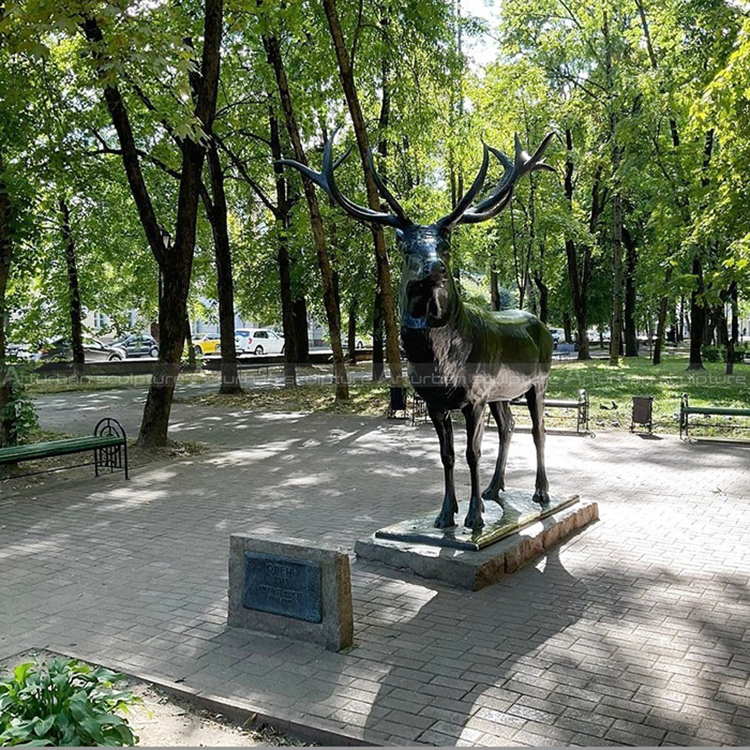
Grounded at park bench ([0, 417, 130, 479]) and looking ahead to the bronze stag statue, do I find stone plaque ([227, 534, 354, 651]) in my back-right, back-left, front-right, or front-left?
front-right

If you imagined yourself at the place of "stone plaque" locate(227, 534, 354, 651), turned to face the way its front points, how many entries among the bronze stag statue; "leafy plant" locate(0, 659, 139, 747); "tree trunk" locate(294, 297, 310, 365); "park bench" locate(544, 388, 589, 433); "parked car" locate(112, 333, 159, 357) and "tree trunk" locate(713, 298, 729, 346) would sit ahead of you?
1

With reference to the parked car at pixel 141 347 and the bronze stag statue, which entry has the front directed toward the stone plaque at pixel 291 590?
the bronze stag statue

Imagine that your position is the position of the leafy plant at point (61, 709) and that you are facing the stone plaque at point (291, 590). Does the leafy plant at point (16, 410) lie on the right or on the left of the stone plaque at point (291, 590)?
left

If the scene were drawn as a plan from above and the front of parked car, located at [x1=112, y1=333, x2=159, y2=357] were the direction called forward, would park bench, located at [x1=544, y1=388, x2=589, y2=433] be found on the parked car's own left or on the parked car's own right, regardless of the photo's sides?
on the parked car's own left

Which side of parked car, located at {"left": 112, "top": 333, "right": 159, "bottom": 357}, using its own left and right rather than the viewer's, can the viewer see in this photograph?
left

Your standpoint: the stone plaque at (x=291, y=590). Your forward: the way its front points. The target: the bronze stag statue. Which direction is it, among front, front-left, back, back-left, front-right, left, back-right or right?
back

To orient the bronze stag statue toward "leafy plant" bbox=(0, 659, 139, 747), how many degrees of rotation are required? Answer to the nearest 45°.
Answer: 0° — it already faces it

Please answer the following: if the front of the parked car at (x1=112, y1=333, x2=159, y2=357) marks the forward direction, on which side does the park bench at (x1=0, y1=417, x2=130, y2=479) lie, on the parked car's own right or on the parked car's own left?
on the parked car's own left

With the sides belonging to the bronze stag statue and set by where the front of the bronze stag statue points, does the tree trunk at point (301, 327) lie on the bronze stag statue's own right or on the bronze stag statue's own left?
on the bronze stag statue's own right

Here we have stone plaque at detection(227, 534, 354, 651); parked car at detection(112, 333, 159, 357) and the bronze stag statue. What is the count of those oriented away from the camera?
0

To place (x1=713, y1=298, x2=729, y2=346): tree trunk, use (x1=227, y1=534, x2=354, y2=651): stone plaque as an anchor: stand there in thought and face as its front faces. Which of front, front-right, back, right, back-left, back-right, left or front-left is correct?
back

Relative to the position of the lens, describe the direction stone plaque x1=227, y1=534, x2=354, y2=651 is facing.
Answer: facing the viewer and to the left of the viewer

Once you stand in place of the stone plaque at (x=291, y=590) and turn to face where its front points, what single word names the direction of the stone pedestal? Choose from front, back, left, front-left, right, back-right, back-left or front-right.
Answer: back

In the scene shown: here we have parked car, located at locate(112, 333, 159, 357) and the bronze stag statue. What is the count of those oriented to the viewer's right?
0
